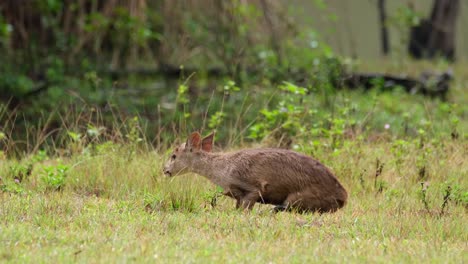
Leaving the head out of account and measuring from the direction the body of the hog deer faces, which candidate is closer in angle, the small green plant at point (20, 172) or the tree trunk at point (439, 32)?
the small green plant

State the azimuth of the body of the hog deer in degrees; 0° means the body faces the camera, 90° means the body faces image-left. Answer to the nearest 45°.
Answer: approximately 90°

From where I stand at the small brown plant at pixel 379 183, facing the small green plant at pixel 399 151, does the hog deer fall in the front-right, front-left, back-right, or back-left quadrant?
back-left

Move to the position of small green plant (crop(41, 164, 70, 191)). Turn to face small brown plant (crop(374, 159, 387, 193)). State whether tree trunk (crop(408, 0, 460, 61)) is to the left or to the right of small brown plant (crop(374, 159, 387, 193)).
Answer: left

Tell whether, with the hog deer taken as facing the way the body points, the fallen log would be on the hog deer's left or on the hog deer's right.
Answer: on the hog deer's right

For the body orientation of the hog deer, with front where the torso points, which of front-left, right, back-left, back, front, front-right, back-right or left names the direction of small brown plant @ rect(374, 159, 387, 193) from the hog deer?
back-right

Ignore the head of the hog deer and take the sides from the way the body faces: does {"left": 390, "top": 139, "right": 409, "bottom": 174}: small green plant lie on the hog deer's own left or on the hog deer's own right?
on the hog deer's own right

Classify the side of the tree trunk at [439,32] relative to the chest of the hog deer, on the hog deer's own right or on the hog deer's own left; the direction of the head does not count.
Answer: on the hog deer's own right
